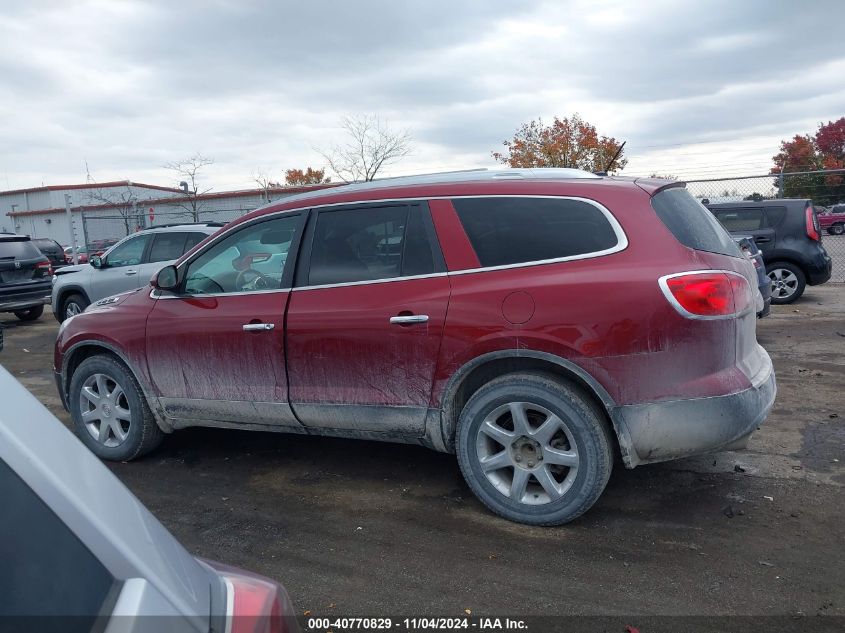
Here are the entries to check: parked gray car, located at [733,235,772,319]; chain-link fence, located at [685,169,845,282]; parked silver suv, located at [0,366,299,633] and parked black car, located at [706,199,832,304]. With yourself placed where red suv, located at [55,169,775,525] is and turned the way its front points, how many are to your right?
3

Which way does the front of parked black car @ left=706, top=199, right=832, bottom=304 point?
to the viewer's left

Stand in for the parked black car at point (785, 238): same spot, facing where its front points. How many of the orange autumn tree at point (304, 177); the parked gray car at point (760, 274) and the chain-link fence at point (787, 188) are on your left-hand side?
1

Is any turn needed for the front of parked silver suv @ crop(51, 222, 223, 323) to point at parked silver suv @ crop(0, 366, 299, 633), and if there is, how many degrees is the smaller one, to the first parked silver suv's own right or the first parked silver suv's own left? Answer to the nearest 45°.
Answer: approximately 90° to the first parked silver suv's own left

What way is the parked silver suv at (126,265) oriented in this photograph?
to the viewer's left

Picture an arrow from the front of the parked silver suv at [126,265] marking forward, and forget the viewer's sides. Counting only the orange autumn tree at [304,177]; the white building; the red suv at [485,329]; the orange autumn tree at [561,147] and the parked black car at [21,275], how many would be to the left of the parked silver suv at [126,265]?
1

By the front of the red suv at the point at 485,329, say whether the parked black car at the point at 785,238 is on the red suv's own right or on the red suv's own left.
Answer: on the red suv's own right

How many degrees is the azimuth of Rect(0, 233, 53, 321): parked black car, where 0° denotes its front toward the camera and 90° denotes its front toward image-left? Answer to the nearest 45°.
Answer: approximately 135°

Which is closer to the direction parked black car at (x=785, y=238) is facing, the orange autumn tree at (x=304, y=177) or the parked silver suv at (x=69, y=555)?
the orange autumn tree

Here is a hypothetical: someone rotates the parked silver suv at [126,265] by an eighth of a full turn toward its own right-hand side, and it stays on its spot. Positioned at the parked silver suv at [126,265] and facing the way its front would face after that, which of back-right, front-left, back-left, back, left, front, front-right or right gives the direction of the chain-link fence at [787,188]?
back-right
